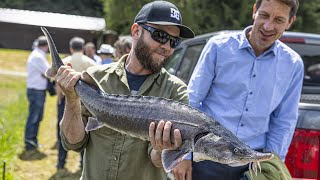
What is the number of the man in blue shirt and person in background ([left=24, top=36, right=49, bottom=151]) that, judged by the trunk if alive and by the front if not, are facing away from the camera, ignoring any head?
0

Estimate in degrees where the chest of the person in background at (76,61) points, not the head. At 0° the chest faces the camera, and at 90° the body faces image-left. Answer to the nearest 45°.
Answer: approximately 180°

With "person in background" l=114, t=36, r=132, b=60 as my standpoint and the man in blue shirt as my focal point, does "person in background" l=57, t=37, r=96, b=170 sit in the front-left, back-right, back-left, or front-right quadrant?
back-right

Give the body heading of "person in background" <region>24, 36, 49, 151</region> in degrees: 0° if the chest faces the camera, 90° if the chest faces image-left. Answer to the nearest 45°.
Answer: approximately 270°

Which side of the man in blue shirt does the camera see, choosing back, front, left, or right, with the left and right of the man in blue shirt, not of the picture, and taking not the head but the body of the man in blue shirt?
front

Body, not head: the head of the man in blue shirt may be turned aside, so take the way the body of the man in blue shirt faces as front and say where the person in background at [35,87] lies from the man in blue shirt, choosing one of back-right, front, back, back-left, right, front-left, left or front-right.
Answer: back-right
